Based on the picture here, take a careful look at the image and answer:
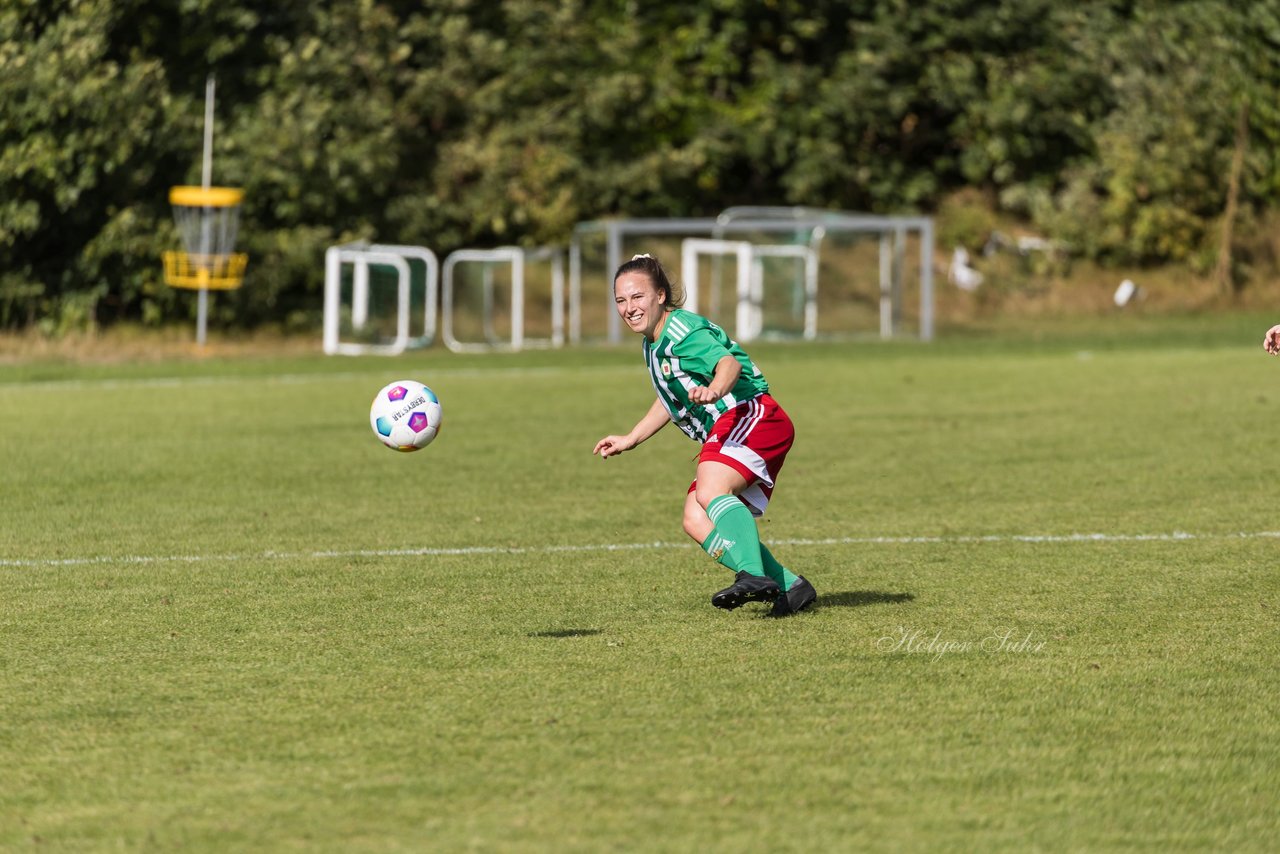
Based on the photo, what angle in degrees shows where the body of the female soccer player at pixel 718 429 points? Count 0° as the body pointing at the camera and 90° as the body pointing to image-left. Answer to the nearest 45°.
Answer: approximately 45°

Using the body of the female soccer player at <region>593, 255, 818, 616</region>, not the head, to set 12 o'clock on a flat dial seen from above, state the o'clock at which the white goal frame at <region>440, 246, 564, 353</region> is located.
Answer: The white goal frame is roughly at 4 o'clock from the female soccer player.

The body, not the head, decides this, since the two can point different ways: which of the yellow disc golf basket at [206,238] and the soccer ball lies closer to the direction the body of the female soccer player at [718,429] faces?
the soccer ball

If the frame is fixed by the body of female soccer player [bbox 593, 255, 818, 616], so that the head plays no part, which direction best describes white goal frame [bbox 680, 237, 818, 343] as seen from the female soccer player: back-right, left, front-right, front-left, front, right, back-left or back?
back-right

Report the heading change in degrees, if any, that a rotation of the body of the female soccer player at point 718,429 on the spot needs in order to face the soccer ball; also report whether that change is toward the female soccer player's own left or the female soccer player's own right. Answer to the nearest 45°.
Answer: approximately 45° to the female soccer player's own right

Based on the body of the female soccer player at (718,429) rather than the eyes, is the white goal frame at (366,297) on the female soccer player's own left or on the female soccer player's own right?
on the female soccer player's own right

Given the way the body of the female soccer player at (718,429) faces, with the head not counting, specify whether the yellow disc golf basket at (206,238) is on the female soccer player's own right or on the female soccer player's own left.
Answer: on the female soccer player's own right
